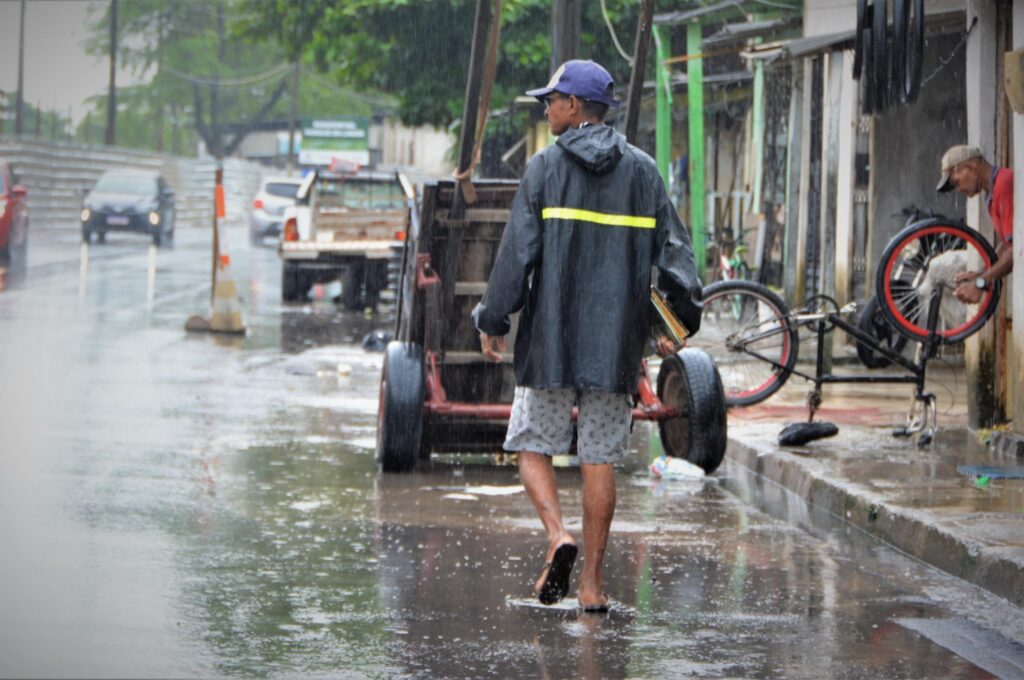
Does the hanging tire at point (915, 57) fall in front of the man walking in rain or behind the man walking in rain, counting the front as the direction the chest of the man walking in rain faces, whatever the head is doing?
in front

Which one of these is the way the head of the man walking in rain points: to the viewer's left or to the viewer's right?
to the viewer's left

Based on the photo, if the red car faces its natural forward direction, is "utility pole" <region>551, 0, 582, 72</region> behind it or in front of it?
in front

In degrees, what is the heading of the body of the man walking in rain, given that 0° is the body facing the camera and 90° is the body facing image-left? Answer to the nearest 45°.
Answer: approximately 180°

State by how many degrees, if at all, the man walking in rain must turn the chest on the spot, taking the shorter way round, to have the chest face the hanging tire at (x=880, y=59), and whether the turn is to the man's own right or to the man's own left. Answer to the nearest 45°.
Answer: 0° — they already face it

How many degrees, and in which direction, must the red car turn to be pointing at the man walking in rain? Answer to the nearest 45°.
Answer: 0° — it already faces them
